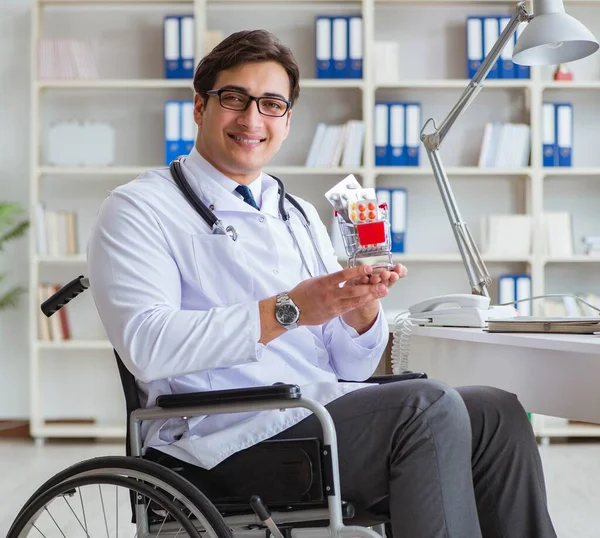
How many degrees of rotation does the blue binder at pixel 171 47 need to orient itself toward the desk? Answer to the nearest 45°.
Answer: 0° — it already faces it

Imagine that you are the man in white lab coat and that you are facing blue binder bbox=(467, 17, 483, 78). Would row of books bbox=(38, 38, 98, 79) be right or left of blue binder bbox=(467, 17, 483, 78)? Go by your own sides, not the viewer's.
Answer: left

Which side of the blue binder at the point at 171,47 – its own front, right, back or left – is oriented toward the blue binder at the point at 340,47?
left

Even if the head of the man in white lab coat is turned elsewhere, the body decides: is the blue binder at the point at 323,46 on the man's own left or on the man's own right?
on the man's own left

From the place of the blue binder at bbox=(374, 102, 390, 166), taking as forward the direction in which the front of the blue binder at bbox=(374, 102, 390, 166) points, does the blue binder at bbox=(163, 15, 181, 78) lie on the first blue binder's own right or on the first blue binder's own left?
on the first blue binder's own right

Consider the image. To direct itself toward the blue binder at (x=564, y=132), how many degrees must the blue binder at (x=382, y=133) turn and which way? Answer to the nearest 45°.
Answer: approximately 90° to its left

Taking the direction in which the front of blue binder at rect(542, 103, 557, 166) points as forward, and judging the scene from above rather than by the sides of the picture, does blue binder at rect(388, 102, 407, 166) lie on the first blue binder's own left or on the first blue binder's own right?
on the first blue binder's own right

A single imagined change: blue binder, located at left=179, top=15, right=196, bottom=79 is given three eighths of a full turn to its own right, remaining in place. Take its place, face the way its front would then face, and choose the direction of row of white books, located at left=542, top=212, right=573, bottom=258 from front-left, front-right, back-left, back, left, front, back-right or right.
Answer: back-right

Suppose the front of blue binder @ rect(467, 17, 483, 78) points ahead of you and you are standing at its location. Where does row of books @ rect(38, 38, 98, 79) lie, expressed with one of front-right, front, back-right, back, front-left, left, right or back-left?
right

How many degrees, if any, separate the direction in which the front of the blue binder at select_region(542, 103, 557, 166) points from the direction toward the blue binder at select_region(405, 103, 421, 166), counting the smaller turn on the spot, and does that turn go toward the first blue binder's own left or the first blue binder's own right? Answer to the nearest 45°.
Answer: approximately 90° to the first blue binder's own right

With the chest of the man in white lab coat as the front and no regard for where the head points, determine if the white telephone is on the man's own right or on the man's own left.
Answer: on the man's own left
